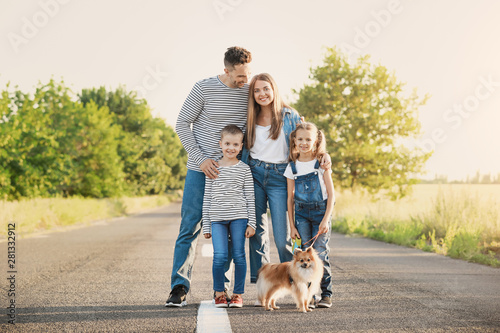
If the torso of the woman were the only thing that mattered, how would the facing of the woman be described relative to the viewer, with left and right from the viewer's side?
facing the viewer

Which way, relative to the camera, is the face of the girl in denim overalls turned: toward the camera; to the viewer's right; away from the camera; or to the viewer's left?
toward the camera

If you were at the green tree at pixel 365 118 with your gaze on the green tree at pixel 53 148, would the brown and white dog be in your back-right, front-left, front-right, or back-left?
front-left

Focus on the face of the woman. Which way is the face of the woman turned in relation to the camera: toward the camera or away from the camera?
toward the camera

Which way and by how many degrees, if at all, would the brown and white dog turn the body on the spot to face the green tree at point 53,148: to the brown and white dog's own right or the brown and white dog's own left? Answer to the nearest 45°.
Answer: approximately 180°

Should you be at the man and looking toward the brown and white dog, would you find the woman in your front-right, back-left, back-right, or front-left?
front-left

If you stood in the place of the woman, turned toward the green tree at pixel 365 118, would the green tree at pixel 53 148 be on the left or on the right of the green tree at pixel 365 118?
left

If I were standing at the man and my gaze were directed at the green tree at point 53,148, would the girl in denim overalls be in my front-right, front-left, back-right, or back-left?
back-right

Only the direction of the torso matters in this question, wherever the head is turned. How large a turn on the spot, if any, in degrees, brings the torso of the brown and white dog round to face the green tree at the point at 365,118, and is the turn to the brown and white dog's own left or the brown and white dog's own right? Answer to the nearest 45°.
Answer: approximately 135° to the brown and white dog's own left

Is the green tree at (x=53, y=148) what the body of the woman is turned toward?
no

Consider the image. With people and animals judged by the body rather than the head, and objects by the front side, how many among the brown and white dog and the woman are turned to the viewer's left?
0

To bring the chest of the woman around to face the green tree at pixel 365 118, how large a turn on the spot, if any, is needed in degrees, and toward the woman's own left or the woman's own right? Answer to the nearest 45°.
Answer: approximately 180°
